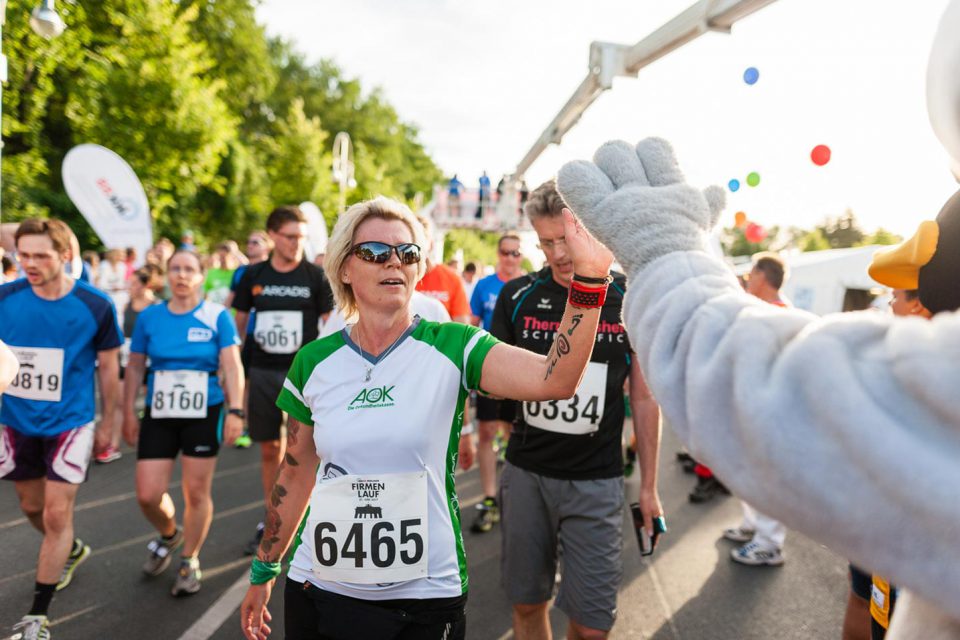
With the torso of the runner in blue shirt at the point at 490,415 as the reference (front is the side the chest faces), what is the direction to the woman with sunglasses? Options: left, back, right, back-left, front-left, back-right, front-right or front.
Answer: front

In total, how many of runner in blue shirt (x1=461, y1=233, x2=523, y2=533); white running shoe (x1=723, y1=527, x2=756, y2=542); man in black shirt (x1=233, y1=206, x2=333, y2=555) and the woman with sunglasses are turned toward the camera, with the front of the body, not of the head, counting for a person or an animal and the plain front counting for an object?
3

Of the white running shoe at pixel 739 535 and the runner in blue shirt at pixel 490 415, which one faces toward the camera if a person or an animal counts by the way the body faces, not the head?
the runner in blue shirt

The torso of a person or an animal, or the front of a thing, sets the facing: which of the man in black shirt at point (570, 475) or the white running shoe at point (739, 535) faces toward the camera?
the man in black shirt

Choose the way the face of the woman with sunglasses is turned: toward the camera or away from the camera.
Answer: toward the camera

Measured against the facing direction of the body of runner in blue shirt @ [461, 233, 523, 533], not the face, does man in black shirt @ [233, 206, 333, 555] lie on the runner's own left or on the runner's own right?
on the runner's own right

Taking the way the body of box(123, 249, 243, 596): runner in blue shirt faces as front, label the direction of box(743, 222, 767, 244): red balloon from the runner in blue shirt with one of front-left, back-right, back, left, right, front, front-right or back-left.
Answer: left

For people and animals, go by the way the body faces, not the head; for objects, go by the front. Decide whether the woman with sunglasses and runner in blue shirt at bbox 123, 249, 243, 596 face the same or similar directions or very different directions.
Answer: same or similar directions

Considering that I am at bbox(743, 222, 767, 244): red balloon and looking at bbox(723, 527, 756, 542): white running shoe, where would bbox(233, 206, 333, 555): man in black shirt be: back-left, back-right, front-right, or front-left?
front-right

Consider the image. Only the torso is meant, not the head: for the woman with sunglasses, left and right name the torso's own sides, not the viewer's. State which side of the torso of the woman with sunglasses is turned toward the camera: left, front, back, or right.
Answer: front

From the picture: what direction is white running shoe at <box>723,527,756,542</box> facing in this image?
to the viewer's left

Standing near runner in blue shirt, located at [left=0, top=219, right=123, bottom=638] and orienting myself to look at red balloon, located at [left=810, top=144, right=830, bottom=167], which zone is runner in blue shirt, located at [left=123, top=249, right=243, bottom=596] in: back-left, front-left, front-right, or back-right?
front-left

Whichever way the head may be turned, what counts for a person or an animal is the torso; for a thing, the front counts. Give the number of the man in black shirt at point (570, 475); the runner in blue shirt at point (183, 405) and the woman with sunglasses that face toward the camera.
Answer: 3

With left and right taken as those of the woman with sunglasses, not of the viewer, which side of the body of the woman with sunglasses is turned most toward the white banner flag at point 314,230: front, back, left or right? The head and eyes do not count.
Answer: back

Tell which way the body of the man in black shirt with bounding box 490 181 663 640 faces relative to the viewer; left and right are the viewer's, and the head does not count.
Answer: facing the viewer

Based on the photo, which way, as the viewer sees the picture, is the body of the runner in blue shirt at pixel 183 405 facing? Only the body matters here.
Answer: toward the camera

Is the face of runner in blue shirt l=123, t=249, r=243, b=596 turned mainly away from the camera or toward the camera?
toward the camera
